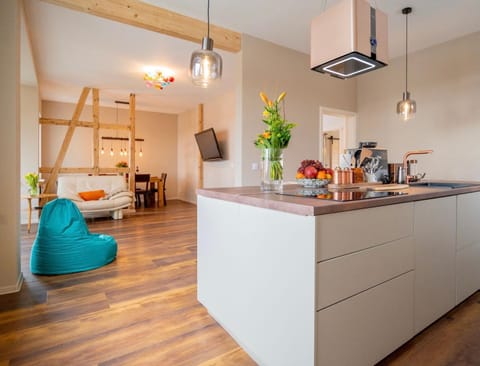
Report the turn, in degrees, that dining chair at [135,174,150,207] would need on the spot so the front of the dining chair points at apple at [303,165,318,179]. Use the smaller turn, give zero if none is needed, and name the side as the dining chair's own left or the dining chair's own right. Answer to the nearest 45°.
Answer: approximately 180°

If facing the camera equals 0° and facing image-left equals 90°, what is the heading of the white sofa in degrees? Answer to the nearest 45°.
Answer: approximately 0°

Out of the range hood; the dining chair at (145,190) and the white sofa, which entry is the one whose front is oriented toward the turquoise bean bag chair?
the white sofa

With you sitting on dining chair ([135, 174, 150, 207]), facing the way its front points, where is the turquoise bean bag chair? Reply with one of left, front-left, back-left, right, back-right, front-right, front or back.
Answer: back

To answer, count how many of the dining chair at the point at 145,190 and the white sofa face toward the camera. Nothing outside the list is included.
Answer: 1

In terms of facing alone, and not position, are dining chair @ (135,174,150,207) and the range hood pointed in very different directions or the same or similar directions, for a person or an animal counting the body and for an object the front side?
very different directions

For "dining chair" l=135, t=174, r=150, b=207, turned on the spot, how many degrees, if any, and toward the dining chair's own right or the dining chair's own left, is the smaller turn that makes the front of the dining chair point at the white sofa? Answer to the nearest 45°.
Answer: approximately 135° to the dining chair's own left

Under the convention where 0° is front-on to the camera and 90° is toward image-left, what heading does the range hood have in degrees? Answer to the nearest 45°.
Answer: approximately 315°

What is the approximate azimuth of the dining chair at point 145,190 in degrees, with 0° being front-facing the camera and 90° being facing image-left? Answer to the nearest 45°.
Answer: approximately 180°
